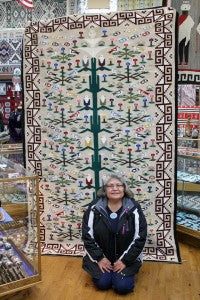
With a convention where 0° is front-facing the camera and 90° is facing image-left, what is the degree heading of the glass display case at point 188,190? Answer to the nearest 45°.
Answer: approximately 45°
